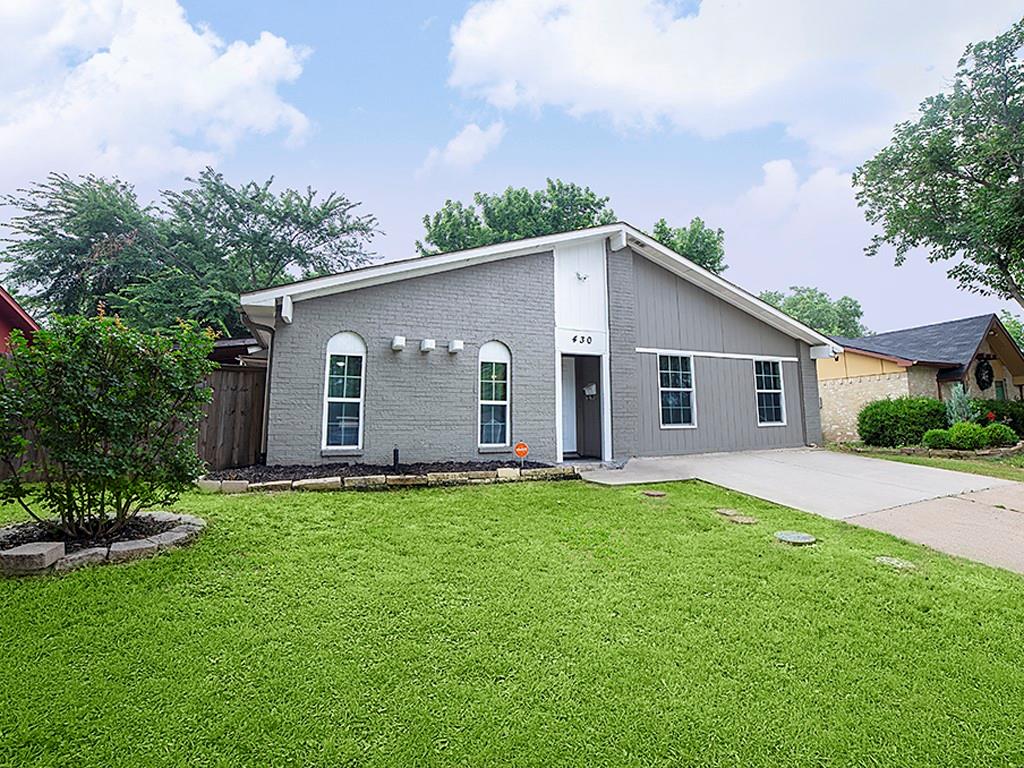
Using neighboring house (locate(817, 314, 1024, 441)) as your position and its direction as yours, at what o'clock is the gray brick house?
The gray brick house is roughly at 2 o'clock from the neighboring house.

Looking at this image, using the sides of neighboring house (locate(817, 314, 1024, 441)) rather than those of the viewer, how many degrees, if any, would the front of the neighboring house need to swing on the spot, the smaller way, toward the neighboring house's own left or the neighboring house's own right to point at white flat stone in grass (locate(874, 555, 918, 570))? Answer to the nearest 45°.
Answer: approximately 45° to the neighboring house's own right

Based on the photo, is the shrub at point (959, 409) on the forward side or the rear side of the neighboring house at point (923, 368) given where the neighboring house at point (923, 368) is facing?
on the forward side

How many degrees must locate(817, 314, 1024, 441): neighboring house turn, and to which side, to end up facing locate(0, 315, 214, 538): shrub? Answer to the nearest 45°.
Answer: approximately 45° to its right

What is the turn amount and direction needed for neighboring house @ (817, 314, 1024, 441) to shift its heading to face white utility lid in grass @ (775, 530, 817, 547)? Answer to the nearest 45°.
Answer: approximately 45° to its right

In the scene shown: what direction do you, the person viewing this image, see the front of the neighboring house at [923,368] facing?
facing the viewer and to the right of the viewer
